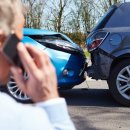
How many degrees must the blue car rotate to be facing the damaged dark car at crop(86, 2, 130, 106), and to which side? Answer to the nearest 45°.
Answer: approximately 45° to its left

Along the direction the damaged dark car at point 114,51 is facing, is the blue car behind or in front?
behind

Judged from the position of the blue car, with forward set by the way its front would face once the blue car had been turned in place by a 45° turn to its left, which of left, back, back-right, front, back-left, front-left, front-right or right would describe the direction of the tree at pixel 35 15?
left

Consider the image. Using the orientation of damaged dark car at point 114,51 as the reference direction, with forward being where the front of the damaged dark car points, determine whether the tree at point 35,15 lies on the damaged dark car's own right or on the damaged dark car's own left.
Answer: on the damaged dark car's own left

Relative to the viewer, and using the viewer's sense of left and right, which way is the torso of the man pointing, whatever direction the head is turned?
facing away from the viewer and to the right of the viewer
